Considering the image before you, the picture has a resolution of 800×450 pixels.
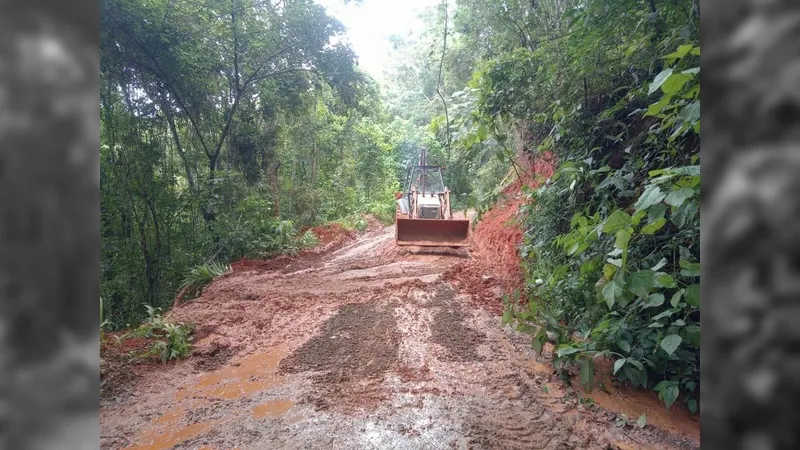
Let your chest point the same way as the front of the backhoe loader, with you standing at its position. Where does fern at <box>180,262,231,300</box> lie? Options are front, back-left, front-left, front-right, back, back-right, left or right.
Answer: front-right

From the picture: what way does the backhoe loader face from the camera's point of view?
toward the camera
